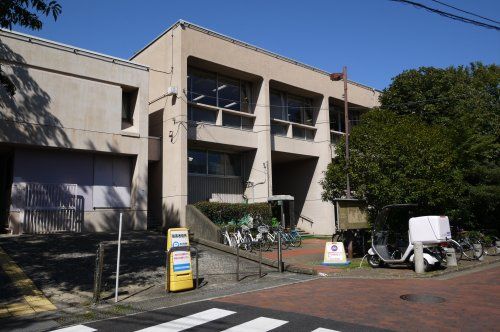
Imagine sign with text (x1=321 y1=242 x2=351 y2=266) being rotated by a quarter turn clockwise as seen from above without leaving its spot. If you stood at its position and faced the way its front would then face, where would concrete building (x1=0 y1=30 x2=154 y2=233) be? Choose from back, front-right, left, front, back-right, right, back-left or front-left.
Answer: front

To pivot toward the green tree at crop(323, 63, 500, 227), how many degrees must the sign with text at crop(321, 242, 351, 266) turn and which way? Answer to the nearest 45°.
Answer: approximately 135° to its left

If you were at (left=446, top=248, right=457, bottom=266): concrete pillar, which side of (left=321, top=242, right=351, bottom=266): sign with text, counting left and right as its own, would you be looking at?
left

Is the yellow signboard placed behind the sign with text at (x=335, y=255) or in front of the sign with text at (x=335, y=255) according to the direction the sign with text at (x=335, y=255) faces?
in front

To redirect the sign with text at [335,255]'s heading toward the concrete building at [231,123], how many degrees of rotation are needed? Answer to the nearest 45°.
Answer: approximately 135° to its right

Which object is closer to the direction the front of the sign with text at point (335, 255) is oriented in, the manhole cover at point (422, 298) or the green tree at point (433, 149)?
the manhole cover

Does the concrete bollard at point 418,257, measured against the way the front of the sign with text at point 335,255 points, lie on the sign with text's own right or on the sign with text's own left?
on the sign with text's own left

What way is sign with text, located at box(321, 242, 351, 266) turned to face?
toward the camera

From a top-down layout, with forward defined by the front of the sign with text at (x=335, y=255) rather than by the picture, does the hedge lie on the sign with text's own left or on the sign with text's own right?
on the sign with text's own right

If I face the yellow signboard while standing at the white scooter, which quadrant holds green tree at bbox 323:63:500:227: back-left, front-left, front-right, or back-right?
back-right

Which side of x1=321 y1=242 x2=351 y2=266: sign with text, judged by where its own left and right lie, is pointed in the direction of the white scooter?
left

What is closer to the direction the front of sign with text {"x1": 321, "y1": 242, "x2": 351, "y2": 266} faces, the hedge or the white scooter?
the white scooter

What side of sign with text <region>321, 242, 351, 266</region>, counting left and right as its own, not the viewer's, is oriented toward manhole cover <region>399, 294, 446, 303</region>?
front
